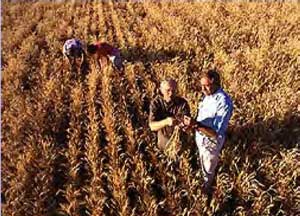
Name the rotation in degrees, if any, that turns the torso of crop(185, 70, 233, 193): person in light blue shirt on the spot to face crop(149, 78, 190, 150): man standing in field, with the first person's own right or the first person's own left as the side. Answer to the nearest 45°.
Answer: approximately 90° to the first person's own right

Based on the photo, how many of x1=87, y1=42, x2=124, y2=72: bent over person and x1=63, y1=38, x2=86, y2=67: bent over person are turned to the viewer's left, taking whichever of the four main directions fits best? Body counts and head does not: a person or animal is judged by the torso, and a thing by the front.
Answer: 1

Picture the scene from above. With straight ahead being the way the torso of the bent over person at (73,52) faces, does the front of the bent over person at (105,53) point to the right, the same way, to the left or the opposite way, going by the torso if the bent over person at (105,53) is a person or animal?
to the right

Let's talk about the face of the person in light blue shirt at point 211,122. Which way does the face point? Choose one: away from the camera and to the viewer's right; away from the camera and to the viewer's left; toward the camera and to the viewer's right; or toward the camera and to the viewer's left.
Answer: toward the camera and to the viewer's left

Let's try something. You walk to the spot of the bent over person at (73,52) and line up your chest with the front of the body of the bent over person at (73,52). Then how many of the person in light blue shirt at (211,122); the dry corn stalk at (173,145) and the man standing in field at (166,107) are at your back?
0

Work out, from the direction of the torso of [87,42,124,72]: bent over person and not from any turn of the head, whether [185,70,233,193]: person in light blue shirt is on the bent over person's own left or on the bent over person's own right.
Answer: on the bent over person's own left

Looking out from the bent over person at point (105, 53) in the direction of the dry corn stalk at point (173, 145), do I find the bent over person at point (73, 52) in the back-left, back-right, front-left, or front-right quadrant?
back-right

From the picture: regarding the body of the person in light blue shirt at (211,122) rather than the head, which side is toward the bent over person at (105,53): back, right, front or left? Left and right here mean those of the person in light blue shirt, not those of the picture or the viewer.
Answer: right

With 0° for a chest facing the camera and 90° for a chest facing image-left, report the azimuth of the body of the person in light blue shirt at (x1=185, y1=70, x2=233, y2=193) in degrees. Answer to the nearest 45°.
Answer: approximately 45°

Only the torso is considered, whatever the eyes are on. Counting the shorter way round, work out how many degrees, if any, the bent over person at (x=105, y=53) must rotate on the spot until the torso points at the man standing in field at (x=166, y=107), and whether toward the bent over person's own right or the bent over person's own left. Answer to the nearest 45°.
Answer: approximately 90° to the bent over person's own left

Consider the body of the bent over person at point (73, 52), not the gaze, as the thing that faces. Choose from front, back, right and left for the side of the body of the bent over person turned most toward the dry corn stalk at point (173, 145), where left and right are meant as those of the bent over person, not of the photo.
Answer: front

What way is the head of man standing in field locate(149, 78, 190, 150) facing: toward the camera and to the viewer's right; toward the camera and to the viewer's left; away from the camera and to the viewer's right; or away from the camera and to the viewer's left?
toward the camera and to the viewer's right

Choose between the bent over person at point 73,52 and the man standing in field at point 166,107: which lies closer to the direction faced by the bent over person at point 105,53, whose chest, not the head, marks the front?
the bent over person

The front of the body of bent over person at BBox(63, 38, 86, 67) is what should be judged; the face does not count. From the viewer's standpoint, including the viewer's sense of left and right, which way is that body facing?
facing the viewer

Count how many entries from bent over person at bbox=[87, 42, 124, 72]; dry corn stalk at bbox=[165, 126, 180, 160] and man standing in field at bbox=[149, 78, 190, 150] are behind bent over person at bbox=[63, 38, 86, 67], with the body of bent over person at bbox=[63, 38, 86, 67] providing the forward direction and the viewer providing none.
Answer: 0

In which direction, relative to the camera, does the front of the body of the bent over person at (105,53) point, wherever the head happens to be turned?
to the viewer's left

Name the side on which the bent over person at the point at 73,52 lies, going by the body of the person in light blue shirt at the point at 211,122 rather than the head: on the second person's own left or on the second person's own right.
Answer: on the second person's own right
